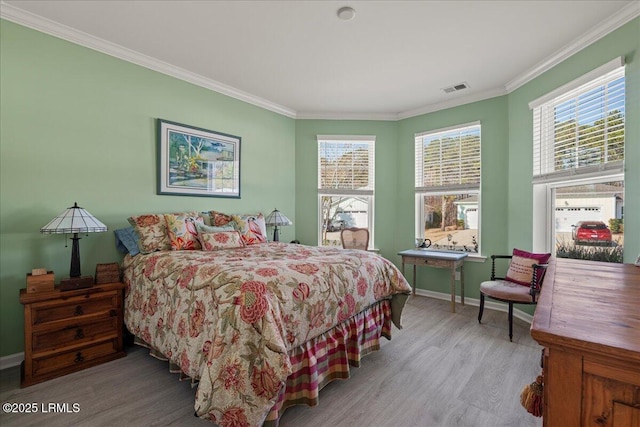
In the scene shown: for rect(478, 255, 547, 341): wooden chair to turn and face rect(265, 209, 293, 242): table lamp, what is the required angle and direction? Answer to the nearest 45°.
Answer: approximately 45° to its right

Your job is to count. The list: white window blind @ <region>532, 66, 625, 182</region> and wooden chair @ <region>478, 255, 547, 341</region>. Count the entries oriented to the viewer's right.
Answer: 0

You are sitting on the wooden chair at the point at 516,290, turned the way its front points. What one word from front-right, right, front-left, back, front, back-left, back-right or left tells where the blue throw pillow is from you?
front

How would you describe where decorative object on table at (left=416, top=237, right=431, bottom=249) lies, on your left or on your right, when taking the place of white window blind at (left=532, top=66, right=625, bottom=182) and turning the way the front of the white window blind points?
on your right

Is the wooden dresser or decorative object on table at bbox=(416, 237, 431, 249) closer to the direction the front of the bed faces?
the wooden dresser

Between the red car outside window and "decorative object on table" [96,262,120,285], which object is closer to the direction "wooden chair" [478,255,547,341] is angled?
the decorative object on table

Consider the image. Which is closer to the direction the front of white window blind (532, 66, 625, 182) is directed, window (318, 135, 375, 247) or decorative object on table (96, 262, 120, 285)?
the decorative object on table

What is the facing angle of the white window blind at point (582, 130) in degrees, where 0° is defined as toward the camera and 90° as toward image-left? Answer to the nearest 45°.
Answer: approximately 45°

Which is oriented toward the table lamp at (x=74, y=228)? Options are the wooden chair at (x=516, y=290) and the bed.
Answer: the wooden chair

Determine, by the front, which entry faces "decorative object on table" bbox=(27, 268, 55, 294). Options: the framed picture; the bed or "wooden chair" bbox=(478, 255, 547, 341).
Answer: the wooden chair

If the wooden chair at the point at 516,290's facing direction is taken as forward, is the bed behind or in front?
in front

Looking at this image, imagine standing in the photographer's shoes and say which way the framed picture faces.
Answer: facing the viewer and to the right of the viewer

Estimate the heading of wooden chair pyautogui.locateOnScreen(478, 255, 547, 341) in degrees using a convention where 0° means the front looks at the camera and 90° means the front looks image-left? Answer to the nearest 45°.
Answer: approximately 45°

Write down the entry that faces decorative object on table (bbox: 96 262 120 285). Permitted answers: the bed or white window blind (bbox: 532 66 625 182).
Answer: the white window blind

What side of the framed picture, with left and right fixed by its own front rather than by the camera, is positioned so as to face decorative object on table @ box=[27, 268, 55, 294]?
right

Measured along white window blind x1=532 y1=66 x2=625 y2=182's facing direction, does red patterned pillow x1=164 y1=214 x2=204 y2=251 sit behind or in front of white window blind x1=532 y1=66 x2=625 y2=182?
in front
